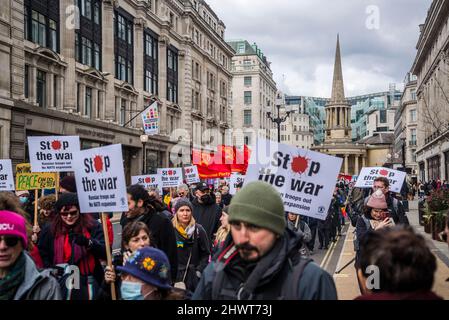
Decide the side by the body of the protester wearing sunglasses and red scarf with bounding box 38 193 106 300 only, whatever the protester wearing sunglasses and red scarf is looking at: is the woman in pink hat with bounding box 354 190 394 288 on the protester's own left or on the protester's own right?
on the protester's own left

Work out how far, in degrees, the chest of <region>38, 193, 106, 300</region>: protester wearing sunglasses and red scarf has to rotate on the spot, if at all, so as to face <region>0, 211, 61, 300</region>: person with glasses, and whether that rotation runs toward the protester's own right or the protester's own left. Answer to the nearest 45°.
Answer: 0° — they already face them

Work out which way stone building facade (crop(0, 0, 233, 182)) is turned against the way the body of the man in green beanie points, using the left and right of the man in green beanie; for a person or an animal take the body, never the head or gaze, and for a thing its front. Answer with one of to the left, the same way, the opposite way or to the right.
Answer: to the left

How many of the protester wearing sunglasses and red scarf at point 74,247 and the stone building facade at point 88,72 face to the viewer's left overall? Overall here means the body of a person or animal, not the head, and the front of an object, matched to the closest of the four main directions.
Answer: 0

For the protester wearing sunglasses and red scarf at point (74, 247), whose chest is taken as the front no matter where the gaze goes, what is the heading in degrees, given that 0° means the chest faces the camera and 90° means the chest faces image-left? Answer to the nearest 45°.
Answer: approximately 0°

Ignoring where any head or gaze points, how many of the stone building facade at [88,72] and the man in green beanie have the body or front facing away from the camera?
0

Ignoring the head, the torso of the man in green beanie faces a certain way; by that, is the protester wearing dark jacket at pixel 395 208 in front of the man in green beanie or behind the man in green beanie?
behind

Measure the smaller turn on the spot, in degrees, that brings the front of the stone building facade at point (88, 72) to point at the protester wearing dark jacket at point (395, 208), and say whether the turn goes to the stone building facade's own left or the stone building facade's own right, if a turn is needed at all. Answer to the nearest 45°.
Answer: approximately 45° to the stone building facade's own right

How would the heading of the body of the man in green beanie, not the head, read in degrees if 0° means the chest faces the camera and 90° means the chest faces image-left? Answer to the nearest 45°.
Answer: approximately 45°

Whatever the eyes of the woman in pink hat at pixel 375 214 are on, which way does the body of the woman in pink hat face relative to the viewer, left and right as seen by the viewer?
facing the viewer and to the right of the viewer
